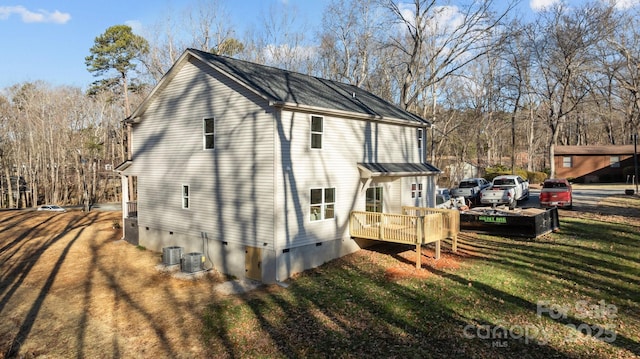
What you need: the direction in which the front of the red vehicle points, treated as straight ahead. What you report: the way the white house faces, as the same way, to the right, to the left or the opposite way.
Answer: to the left

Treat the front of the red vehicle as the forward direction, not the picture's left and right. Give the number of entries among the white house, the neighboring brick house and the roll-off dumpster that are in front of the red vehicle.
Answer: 1

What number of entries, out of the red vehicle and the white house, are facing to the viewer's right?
0
